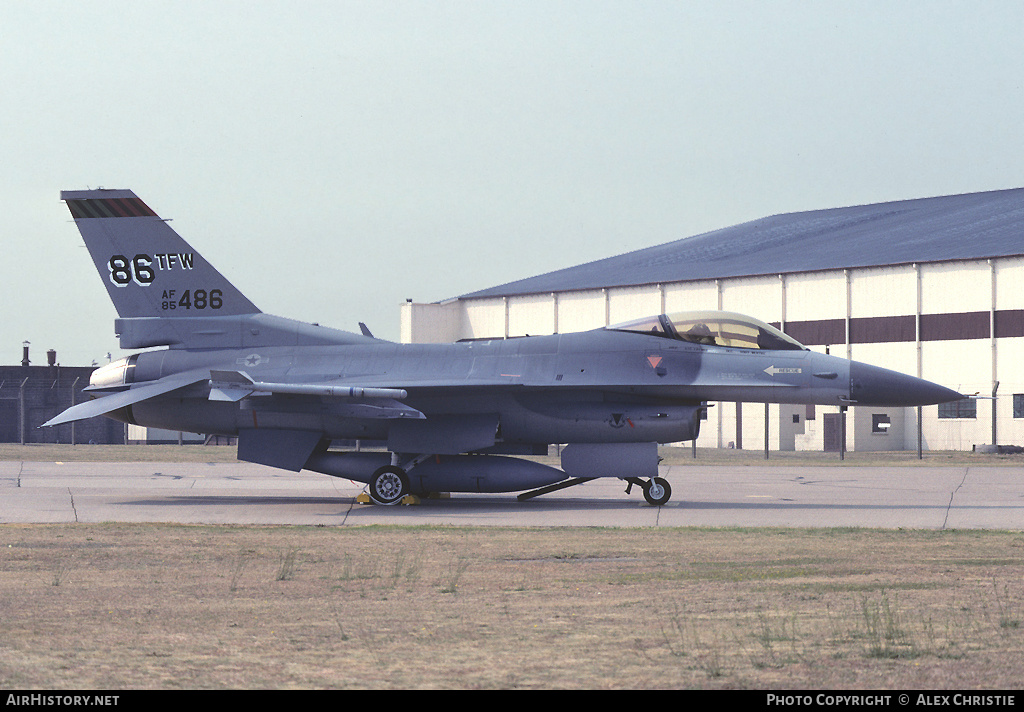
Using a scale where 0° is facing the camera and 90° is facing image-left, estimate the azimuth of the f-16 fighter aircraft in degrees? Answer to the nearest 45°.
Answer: approximately 270°
